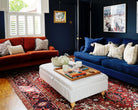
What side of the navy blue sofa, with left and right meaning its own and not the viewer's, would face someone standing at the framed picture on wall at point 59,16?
right

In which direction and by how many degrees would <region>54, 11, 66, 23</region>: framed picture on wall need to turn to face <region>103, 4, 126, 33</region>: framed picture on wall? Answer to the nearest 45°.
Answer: approximately 45° to its left

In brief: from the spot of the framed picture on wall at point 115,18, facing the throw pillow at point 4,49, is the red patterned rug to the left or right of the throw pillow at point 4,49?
left

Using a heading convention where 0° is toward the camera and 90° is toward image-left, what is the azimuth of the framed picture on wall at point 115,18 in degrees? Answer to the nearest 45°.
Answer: approximately 45°

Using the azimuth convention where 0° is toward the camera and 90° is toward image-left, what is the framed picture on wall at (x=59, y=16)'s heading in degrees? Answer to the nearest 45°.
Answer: approximately 0°

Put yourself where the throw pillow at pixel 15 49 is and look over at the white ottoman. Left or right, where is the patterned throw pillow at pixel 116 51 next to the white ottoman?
left

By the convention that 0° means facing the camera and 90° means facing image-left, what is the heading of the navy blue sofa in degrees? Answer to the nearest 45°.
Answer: approximately 45°
